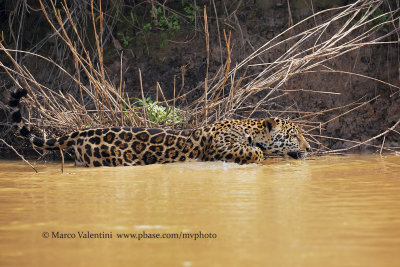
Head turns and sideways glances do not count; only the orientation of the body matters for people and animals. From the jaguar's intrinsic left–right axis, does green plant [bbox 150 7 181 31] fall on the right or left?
on its left

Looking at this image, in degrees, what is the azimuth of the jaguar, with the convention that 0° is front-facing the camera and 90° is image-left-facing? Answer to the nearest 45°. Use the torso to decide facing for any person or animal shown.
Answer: approximately 270°
